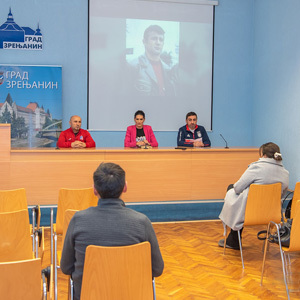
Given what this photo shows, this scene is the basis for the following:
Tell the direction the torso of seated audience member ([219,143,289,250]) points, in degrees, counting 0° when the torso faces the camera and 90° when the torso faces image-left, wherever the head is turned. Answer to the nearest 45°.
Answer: approximately 135°

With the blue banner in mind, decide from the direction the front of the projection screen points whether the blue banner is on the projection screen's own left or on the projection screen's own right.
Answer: on the projection screen's own right

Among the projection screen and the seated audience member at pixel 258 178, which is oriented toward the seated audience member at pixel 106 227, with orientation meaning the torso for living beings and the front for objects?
the projection screen

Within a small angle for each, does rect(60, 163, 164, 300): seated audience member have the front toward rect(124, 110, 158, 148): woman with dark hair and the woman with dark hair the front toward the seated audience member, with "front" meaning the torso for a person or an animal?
yes

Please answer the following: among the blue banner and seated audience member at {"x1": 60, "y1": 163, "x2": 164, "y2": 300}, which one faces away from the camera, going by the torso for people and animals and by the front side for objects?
the seated audience member

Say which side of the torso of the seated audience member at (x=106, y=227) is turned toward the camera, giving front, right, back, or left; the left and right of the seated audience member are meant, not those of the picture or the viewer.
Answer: back

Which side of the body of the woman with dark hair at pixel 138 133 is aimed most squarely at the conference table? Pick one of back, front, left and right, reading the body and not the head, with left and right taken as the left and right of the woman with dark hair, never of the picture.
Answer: front

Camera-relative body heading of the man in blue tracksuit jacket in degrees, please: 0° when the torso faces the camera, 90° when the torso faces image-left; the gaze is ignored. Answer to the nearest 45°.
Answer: approximately 0°

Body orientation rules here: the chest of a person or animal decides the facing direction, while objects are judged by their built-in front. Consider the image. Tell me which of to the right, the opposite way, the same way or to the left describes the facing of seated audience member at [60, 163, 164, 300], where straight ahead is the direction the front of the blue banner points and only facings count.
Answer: the opposite way

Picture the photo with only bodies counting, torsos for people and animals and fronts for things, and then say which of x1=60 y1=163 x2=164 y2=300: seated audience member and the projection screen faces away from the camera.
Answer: the seated audience member

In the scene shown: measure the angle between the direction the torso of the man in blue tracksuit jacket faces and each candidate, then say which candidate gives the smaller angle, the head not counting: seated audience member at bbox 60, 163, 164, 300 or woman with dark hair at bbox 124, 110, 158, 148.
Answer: the seated audience member

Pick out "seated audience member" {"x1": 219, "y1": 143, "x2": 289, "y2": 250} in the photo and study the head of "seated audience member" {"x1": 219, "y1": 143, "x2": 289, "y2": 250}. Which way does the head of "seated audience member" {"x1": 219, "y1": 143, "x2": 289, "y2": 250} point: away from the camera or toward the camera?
away from the camera
